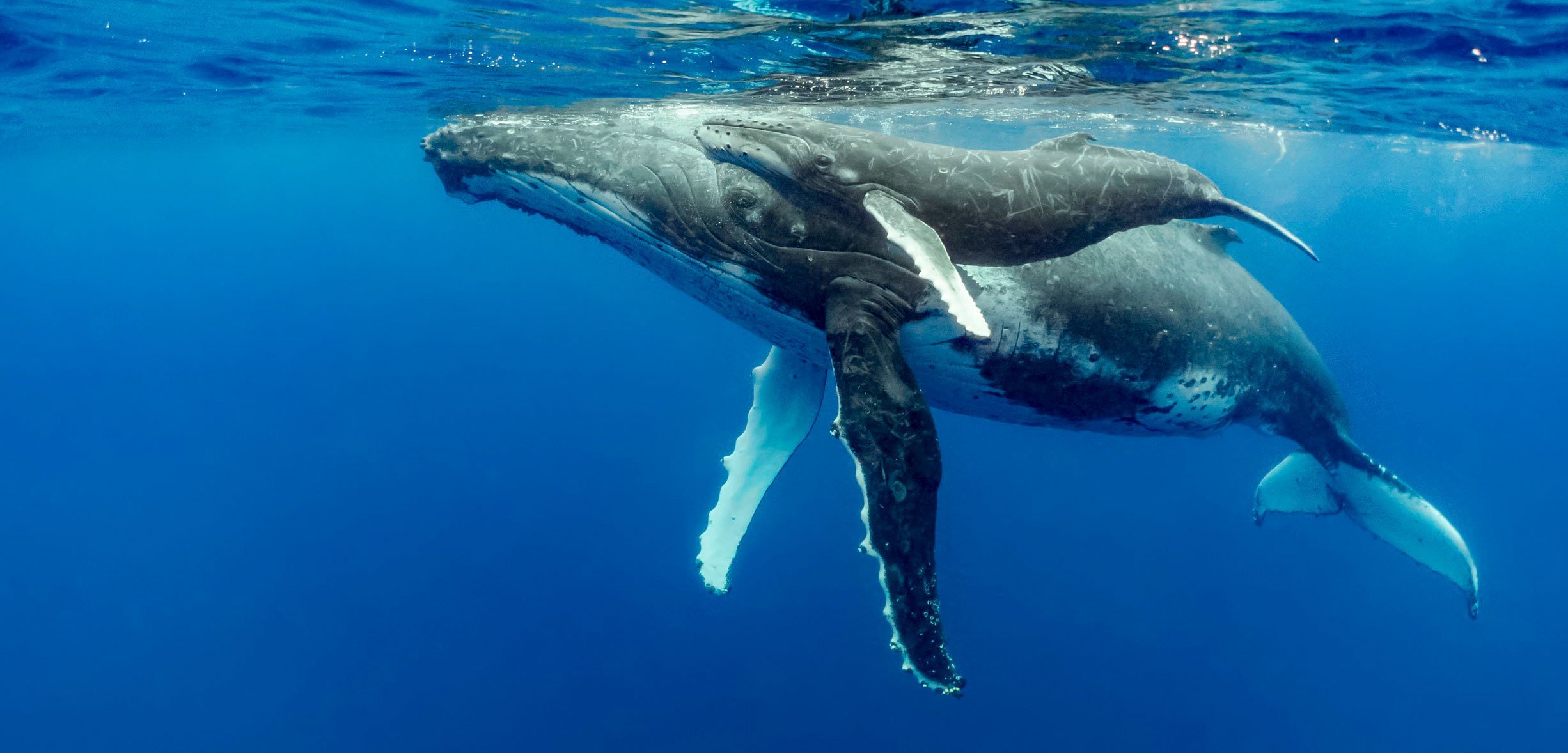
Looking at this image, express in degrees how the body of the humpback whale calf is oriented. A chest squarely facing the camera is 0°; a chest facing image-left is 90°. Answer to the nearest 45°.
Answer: approximately 90°
